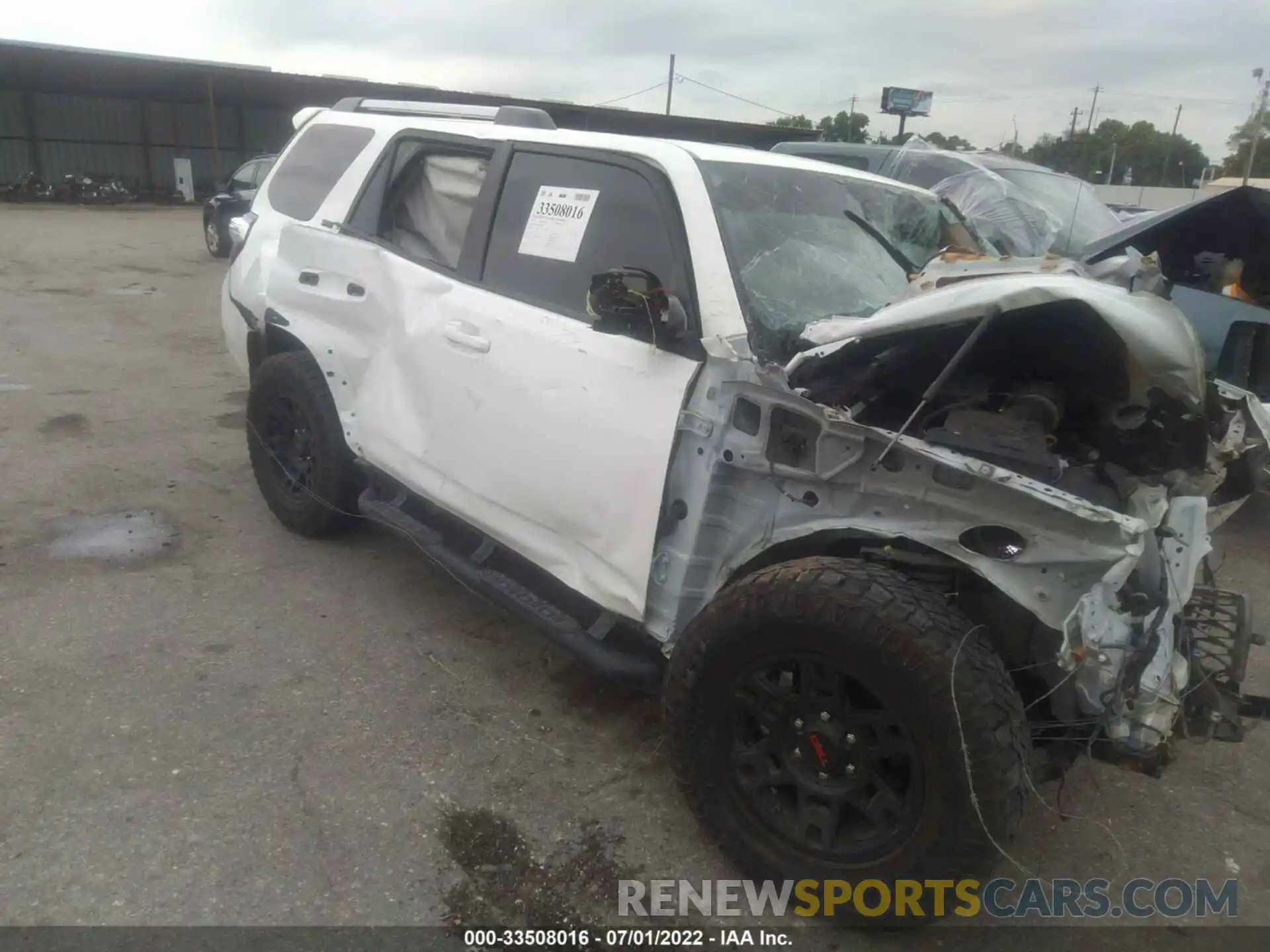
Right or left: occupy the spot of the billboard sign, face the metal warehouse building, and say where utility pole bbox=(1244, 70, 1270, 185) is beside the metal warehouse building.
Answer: left

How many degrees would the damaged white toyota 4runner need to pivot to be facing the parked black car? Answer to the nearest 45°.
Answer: approximately 180°

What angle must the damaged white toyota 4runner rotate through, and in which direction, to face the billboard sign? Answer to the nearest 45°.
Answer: approximately 135° to its left

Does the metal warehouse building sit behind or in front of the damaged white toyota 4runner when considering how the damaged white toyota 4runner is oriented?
behind

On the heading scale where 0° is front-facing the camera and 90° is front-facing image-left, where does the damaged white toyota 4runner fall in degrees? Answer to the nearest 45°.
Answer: approximately 315°

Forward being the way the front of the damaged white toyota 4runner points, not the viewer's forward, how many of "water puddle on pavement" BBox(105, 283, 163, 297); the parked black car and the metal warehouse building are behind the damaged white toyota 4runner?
3

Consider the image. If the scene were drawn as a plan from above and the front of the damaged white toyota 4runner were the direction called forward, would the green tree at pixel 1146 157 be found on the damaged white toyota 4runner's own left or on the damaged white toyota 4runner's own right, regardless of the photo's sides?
on the damaged white toyota 4runner's own left

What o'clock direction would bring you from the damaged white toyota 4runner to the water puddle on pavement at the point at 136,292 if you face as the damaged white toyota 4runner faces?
The water puddle on pavement is roughly at 6 o'clock from the damaged white toyota 4runner.

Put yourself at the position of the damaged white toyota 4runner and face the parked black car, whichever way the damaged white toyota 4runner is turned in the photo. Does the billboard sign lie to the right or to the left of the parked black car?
right
